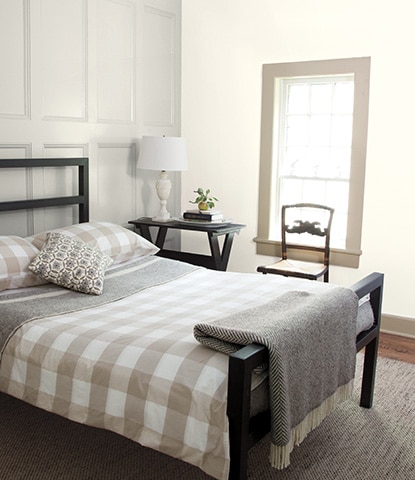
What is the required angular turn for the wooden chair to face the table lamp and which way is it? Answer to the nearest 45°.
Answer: approximately 45° to its right

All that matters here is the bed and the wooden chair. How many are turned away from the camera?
0

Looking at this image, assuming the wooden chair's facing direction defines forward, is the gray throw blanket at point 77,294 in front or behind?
in front

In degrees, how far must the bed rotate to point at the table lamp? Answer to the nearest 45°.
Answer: approximately 135° to its left

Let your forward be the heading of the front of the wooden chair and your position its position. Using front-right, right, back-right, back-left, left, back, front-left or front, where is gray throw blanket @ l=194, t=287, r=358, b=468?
front-left

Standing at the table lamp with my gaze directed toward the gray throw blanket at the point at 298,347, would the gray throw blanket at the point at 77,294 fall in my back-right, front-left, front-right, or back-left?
front-right

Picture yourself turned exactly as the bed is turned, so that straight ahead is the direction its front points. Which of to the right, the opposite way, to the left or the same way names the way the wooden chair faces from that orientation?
to the right

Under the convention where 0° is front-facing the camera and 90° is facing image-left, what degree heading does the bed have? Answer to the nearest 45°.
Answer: approximately 315°

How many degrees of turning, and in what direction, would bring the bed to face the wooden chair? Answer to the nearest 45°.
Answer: approximately 90° to its left

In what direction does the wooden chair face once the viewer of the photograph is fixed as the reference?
facing the viewer and to the left of the viewer
